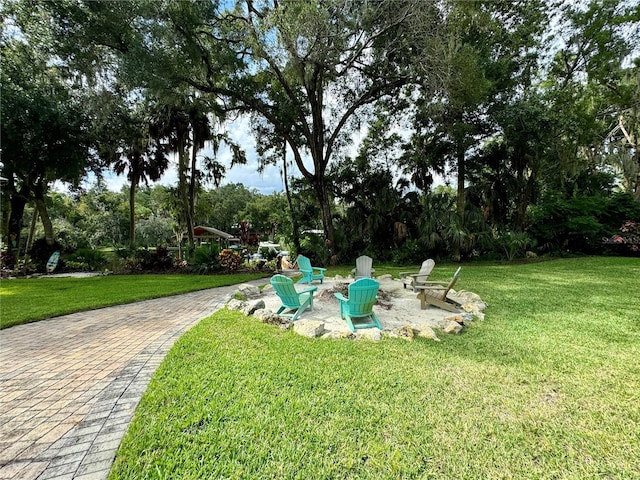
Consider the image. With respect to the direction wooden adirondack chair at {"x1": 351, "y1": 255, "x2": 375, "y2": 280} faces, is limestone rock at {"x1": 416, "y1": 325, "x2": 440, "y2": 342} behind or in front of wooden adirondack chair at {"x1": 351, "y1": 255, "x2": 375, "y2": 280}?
in front

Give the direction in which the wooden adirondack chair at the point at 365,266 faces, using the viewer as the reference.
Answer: facing the viewer

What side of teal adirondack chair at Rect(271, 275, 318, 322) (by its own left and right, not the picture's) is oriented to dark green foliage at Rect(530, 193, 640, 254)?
front

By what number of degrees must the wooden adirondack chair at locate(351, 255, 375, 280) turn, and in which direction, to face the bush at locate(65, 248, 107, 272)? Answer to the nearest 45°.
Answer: approximately 90° to its right

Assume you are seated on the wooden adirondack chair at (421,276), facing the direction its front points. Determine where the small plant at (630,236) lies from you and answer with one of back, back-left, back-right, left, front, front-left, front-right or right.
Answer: back

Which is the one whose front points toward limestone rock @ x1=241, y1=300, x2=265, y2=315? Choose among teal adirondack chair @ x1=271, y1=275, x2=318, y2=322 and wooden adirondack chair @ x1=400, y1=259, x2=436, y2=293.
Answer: the wooden adirondack chair

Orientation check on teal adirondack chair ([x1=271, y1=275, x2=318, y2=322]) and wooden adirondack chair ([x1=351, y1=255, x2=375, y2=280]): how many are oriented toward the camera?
1

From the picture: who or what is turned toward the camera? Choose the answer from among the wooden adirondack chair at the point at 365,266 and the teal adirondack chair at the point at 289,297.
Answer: the wooden adirondack chair

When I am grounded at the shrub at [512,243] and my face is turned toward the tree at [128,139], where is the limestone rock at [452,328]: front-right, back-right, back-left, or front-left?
front-left

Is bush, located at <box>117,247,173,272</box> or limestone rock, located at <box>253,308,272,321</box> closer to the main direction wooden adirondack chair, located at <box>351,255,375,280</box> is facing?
the limestone rock

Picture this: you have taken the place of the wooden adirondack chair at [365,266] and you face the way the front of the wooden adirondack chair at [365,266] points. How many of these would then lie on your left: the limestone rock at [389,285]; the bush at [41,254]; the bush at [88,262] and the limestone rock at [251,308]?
1

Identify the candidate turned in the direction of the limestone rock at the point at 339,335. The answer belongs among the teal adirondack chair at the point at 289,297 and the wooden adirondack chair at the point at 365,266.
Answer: the wooden adirondack chair

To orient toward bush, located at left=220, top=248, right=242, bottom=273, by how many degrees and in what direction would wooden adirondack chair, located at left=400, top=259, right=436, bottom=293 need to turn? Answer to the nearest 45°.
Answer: approximately 45° to its right

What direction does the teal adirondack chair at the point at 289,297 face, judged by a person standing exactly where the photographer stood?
facing away from the viewer and to the right of the viewer

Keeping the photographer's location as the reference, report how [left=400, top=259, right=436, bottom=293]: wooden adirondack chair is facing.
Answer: facing the viewer and to the left of the viewer

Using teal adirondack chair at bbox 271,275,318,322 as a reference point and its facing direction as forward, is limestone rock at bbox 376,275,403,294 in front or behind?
in front

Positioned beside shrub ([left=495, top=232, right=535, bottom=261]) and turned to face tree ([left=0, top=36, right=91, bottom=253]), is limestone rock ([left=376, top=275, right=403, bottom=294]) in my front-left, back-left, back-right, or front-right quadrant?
front-left

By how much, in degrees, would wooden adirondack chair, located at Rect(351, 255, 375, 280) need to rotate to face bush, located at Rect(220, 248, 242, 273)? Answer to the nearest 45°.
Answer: approximately 135° to its right

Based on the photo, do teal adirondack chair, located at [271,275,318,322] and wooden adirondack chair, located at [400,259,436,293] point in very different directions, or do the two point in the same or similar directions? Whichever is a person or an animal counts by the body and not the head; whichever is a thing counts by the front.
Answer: very different directions
